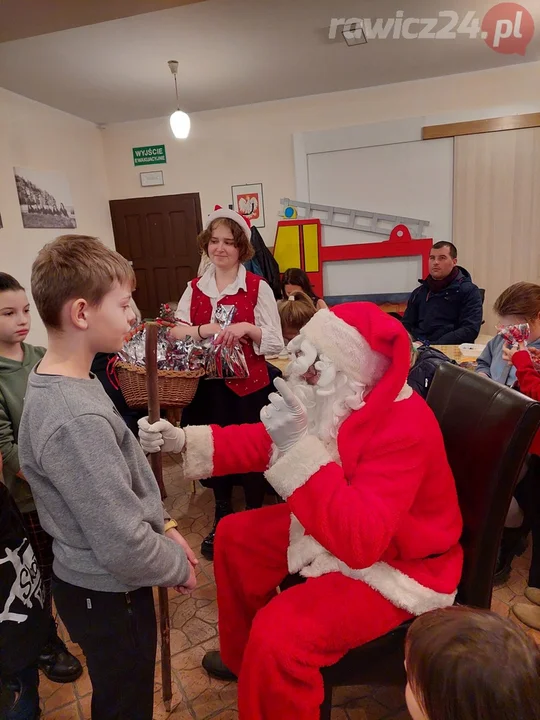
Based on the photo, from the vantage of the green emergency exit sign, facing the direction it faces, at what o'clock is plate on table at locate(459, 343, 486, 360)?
The plate on table is roughly at 11 o'clock from the green emergency exit sign.

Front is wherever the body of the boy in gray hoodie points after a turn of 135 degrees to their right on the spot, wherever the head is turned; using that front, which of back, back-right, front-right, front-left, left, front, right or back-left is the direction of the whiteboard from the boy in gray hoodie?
back

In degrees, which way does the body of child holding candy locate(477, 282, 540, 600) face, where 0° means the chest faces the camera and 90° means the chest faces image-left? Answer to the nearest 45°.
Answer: approximately 45°

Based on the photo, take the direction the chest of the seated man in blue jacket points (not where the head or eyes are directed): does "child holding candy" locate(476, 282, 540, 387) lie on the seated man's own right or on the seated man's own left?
on the seated man's own left

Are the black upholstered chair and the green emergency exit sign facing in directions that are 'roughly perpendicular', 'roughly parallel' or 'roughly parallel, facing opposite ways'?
roughly perpendicular

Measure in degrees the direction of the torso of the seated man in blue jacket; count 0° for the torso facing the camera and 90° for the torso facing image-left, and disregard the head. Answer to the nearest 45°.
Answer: approximately 45°

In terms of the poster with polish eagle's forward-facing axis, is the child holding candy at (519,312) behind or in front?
in front

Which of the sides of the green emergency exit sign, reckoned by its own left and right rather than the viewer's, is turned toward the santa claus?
front
